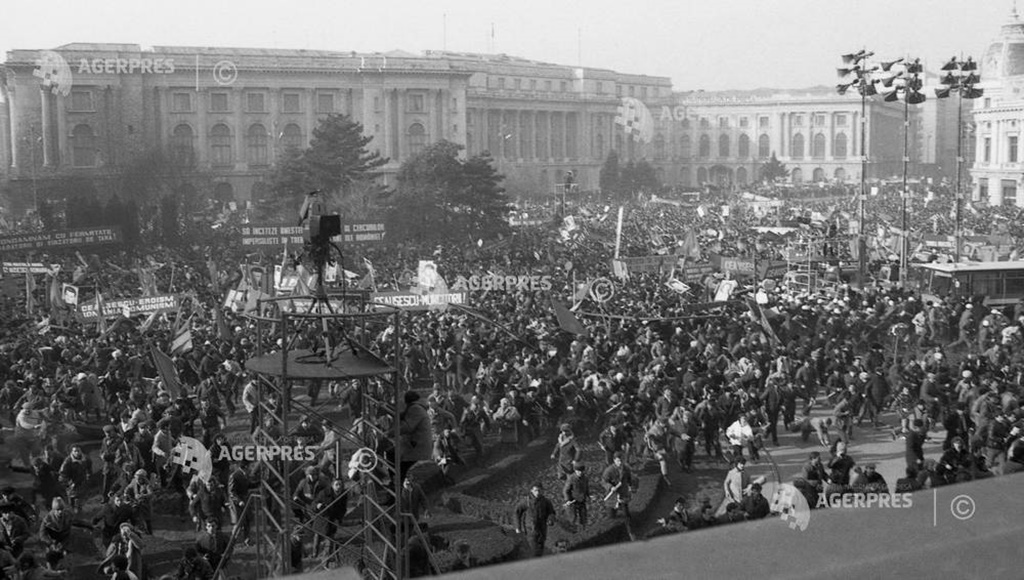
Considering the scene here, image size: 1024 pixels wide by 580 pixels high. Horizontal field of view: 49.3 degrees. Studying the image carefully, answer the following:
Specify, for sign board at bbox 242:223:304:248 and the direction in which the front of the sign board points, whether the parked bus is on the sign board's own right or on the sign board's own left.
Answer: on the sign board's own left

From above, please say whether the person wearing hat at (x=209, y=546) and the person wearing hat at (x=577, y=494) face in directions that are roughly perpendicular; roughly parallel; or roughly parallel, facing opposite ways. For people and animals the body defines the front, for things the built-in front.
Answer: roughly parallel

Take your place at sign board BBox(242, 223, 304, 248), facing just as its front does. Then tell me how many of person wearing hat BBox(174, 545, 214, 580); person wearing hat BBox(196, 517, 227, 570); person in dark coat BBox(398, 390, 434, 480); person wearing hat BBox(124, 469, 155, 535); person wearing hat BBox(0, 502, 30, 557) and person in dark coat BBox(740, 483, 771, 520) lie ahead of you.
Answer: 6

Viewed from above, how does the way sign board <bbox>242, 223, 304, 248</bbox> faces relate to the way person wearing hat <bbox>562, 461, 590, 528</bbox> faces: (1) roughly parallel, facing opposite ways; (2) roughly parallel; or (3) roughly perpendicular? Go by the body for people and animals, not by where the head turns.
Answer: roughly parallel

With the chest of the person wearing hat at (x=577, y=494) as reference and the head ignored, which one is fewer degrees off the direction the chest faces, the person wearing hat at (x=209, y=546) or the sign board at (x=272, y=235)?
the person wearing hat

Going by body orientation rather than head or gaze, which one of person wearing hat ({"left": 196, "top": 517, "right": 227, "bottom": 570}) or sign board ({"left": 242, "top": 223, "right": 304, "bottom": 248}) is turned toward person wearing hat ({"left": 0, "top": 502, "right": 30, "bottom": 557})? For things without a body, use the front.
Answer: the sign board

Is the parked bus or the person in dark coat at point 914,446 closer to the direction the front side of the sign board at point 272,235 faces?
the person in dark coat

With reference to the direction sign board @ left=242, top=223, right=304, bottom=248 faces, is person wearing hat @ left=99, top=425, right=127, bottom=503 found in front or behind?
in front

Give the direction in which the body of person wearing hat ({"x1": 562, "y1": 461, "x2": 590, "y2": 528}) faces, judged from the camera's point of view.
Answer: toward the camera

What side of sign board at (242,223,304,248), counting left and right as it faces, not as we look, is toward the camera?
front

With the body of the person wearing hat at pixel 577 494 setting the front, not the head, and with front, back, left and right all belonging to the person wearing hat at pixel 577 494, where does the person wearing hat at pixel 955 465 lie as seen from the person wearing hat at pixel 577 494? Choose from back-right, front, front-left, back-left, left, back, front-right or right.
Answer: left

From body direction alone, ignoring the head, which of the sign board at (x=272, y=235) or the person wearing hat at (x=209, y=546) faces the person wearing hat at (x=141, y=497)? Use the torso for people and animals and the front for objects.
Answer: the sign board

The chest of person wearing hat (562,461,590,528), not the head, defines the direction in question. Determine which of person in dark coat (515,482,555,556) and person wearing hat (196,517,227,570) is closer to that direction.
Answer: the person in dark coat

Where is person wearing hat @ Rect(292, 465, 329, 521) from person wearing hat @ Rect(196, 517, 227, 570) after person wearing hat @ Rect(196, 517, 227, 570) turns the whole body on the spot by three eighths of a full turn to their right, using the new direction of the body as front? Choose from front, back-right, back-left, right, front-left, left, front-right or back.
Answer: right

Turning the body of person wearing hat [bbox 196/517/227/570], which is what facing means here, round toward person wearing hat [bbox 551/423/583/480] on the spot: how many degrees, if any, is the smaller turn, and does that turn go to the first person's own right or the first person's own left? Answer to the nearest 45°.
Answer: approximately 135° to the first person's own left

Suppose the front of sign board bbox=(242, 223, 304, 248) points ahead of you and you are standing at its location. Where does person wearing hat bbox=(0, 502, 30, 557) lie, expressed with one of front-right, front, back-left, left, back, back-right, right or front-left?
front

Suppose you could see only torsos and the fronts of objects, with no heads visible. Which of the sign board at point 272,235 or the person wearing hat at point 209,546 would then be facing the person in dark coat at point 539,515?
the sign board
